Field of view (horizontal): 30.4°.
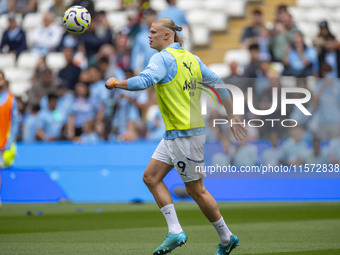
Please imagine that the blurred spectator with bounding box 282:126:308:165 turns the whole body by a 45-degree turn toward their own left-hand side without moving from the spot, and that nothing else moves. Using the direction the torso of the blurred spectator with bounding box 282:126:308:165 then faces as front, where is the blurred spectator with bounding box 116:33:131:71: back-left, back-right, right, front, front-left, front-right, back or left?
back

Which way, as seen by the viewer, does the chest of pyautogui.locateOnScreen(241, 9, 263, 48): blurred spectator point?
toward the camera

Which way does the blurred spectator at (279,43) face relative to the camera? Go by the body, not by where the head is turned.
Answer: toward the camera

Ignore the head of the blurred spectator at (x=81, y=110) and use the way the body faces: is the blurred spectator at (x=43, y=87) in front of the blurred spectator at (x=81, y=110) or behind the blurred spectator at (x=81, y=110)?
behind

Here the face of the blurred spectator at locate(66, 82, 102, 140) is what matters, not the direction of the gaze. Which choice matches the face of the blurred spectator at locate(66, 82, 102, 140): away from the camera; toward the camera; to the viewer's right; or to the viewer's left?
toward the camera

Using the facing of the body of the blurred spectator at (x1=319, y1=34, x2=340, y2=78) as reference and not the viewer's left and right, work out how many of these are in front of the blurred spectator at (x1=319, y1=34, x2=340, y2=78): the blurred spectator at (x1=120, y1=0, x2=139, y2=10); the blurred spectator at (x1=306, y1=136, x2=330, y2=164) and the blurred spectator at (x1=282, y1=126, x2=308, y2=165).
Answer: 2

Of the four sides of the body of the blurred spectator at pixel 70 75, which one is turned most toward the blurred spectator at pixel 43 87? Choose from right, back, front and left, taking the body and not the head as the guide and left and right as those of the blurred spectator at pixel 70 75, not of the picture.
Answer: right

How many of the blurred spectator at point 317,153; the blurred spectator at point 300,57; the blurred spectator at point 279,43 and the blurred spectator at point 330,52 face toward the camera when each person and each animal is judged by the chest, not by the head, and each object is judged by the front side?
4

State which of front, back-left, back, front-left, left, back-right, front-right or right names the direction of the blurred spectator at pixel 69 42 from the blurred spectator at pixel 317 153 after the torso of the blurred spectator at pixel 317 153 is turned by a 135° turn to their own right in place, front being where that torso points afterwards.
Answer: front

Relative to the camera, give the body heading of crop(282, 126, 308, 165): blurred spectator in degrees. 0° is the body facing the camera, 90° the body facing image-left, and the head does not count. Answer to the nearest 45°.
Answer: approximately 0°

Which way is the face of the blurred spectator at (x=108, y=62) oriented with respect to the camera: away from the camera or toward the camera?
toward the camera

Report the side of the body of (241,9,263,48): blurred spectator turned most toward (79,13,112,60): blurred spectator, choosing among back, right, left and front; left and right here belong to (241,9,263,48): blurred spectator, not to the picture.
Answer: right

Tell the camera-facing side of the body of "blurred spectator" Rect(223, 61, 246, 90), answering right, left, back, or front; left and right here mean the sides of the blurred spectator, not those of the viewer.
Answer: front

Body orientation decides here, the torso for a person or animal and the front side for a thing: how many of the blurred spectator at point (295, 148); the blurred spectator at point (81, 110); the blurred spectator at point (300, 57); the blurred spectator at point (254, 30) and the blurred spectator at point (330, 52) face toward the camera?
5

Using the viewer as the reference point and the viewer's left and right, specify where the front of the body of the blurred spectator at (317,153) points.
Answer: facing the viewer

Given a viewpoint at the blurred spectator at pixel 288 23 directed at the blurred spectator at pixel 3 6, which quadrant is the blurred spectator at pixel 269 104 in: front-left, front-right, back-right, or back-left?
back-left

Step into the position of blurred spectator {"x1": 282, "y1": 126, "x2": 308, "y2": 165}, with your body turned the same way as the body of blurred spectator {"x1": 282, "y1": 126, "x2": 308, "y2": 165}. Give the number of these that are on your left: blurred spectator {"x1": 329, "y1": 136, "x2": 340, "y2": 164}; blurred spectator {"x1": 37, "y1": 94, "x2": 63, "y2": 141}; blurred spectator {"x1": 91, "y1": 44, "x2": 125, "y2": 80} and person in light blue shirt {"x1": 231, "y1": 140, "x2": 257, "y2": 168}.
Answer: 1

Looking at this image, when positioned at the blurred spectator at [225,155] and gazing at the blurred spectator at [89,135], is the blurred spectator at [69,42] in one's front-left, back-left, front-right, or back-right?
front-right
